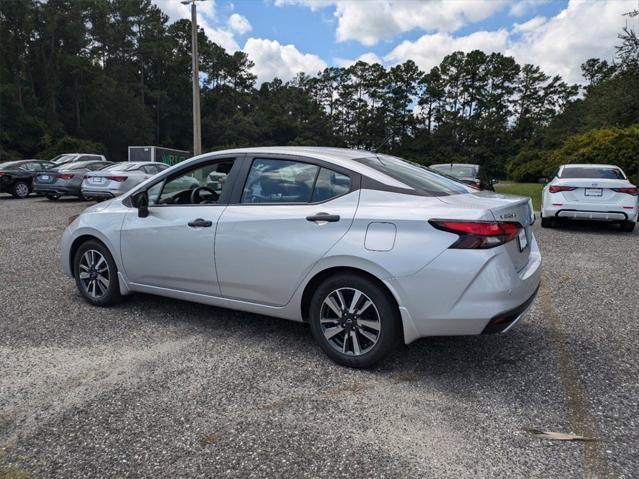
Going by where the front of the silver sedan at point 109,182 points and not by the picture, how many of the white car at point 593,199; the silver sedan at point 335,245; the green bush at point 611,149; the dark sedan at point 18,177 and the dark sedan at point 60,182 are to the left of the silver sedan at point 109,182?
2

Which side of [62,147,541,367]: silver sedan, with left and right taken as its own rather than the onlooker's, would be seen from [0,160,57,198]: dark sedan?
front

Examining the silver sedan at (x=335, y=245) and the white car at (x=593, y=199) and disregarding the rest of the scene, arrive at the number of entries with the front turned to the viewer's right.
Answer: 0

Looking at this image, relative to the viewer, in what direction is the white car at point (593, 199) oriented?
away from the camera

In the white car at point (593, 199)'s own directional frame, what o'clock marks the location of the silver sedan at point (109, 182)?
The silver sedan is roughly at 9 o'clock from the white car.

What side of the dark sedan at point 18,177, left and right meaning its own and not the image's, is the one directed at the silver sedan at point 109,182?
right

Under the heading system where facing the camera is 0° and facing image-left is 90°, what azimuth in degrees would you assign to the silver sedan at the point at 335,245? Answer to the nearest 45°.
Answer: approximately 135°

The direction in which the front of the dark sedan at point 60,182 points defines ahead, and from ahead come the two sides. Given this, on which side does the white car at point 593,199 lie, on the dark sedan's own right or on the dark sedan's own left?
on the dark sedan's own right
